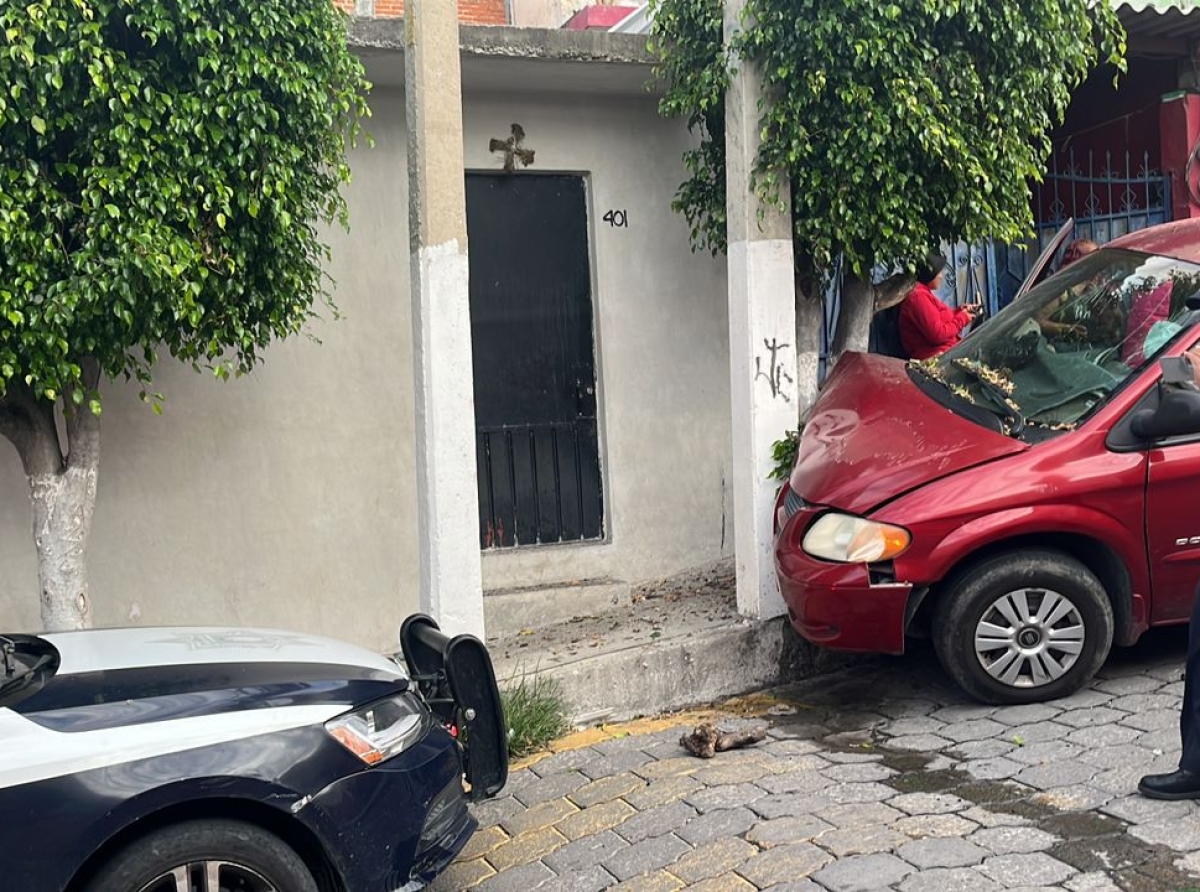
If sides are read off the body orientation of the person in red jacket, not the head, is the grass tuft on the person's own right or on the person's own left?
on the person's own right

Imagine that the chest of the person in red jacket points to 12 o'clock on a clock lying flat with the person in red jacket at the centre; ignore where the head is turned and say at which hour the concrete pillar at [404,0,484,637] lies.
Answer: The concrete pillar is roughly at 4 o'clock from the person in red jacket.

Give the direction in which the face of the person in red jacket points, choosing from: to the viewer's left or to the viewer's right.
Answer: to the viewer's right

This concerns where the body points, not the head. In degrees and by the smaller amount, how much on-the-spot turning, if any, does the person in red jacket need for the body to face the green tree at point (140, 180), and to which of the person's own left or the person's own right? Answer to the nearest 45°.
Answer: approximately 135° to the person's own right

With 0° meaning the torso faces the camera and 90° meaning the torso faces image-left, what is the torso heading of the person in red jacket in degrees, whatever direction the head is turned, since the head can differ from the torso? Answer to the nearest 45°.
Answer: approximately 270°

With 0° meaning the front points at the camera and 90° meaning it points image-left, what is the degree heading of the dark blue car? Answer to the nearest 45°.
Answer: approximately 270°

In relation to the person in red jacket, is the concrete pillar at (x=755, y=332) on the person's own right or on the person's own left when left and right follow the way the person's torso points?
on the person's own right
